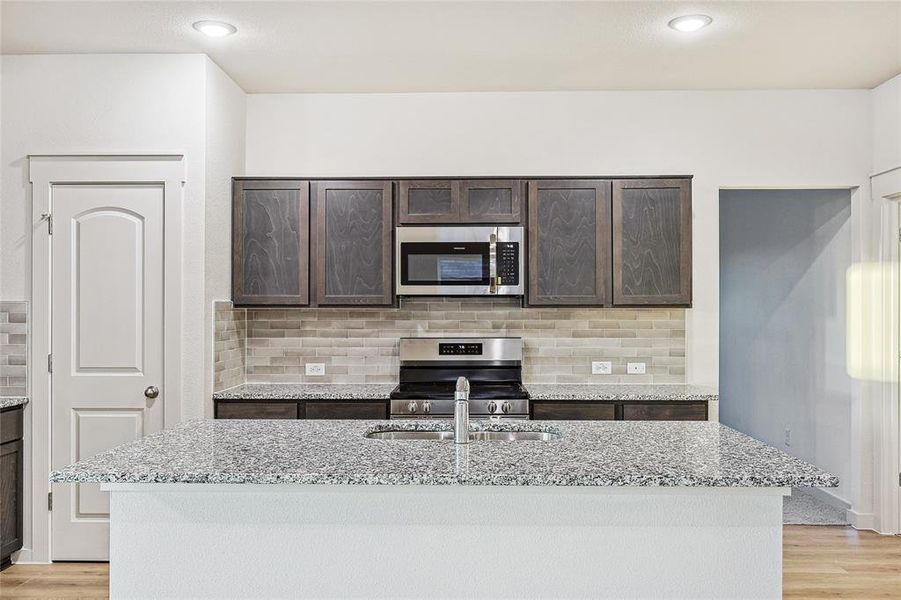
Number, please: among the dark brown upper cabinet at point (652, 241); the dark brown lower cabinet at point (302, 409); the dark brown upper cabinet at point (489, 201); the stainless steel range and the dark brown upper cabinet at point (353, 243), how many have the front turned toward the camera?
5

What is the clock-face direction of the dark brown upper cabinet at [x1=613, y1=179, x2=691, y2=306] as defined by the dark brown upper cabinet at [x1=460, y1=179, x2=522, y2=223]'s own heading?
the dark brown upper cabinet at [x1=613, y1=179, x2=691, y2=306] is roughly at 9 o'clock from the dark brown upper cabinet at [x1=460, y1=179, x2=522, y2=223].

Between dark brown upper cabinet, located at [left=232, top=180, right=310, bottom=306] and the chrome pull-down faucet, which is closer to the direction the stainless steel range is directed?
the chrome pull-down faucet

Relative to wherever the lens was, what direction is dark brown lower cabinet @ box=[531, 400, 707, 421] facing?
facing the viewer

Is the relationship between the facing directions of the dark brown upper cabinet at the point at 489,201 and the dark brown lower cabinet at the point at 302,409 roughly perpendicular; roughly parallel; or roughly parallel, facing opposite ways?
roughly parallel

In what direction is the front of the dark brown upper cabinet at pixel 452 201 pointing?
toward the camera

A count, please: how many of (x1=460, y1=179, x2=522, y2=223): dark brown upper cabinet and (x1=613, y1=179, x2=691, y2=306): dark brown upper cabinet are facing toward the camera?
2

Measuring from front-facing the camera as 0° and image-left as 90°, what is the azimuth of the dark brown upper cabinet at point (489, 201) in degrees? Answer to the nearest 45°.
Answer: approximately 0°

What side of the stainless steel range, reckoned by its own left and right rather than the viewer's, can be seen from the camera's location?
front

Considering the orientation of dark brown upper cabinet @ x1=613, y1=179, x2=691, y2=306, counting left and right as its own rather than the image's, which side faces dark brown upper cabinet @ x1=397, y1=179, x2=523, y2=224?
right

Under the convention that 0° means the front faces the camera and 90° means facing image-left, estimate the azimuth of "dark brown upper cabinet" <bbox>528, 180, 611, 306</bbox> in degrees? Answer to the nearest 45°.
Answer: approximately 0°

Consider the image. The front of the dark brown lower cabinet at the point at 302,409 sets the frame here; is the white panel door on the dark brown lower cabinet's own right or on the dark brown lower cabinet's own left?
on the dark brown lower cabinet's own right

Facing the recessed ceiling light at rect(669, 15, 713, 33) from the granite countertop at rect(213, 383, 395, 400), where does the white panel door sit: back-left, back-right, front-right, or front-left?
back-right

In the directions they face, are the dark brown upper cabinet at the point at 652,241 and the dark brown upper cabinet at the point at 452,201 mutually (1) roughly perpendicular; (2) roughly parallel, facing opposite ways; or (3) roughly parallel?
roughly parallel

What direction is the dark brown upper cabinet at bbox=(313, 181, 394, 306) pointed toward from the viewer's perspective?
toward the camera
